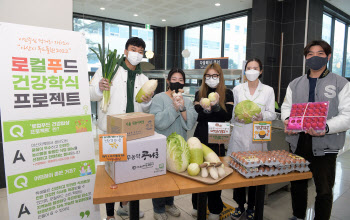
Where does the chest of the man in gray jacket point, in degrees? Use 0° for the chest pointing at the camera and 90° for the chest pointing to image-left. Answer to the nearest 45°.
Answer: approximately 0°

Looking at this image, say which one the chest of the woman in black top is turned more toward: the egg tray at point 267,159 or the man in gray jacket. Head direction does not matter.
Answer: the egg tray

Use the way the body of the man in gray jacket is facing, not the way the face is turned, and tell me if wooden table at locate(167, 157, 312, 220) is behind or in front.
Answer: in front

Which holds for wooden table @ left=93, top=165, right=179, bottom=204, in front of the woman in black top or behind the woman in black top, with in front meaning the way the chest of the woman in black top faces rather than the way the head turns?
in front

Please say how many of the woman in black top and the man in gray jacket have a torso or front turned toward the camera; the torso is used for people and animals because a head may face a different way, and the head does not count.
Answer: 2

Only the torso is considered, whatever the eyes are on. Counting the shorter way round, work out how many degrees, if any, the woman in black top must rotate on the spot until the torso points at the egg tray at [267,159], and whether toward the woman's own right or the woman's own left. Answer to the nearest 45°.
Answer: approximately 45° to the woman's own left

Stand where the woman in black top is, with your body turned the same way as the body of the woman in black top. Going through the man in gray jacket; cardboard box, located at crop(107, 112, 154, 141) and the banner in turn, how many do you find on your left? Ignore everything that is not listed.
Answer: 1

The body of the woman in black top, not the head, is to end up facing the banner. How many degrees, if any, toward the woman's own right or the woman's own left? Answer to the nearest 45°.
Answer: approximately 90° to the woman's own right

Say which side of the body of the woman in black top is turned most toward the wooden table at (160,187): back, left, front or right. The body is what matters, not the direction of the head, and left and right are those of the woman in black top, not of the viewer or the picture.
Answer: front

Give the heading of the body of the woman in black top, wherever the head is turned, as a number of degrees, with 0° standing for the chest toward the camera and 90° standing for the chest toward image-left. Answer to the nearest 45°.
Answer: approximately 0°
